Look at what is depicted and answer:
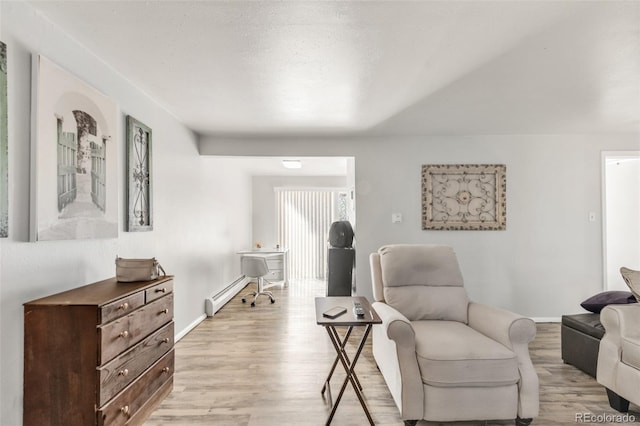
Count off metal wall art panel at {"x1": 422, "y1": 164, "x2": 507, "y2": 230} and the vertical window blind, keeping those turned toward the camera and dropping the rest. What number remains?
2

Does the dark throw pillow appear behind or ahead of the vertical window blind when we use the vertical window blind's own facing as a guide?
ahead

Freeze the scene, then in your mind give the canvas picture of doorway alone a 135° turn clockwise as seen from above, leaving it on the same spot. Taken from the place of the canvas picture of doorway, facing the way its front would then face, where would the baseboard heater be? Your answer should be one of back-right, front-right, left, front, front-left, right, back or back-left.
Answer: back-right

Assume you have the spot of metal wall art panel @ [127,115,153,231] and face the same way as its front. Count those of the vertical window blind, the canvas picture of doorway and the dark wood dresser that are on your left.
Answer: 1

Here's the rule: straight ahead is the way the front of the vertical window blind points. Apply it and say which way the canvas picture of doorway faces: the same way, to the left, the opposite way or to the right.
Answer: to the left

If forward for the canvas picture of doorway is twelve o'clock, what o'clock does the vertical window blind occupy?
The vertical window blind is roughly at 9 o'clock from the canvas picture of doorway.

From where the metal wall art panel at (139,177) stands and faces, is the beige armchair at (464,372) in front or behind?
in front

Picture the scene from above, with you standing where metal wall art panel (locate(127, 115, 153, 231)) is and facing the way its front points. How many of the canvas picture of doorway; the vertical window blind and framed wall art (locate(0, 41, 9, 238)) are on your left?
1

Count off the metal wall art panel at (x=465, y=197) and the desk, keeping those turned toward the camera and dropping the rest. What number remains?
2

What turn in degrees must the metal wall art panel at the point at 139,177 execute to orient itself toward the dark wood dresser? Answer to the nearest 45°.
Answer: approximately 45° to its right

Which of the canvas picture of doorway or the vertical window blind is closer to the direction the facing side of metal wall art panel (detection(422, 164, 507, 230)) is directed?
the canvas picture of doorway

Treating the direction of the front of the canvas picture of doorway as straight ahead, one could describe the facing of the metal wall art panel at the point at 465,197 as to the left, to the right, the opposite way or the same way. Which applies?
to the right

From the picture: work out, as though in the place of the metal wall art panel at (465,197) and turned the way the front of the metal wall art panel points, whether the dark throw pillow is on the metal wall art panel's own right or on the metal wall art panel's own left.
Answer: on the metal wall art panel's own left
